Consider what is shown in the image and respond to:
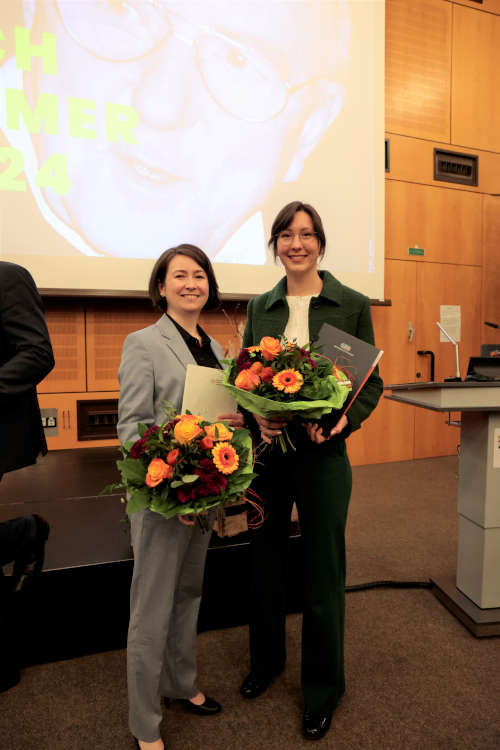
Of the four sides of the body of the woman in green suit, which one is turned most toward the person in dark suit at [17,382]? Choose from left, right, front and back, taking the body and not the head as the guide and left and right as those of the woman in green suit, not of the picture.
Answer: right

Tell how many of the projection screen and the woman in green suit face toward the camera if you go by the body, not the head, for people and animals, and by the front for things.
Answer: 2

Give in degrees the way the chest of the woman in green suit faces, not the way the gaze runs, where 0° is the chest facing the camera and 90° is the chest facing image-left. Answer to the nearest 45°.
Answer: approximately 0°

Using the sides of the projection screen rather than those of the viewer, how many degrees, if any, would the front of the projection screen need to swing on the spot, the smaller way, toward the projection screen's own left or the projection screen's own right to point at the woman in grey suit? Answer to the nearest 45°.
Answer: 0° — it already faces them
